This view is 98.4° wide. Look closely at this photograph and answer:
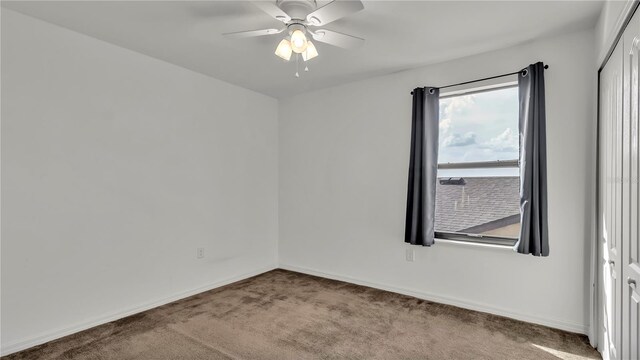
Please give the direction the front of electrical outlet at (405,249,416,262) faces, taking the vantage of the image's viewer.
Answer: facing the viewer

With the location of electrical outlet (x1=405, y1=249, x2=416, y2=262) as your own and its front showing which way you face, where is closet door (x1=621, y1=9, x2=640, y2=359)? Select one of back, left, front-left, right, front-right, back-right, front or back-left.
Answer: front-left
